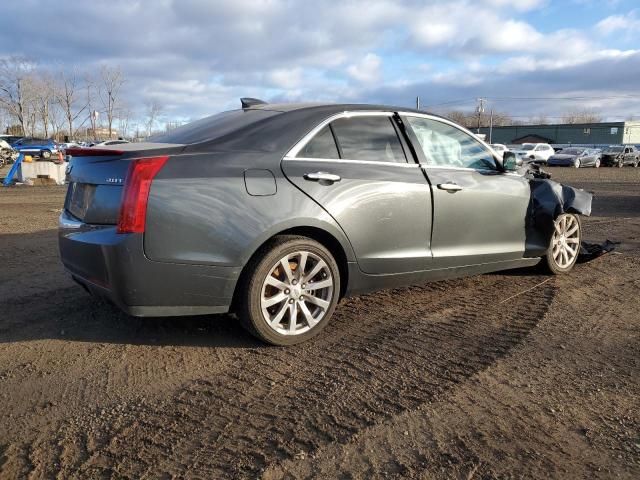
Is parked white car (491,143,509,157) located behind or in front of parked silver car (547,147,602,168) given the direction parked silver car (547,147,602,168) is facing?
in front

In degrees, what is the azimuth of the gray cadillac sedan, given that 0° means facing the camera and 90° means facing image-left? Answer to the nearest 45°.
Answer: approximately 225°

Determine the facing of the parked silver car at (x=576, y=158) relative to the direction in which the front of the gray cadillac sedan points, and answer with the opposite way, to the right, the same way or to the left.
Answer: the opposite way

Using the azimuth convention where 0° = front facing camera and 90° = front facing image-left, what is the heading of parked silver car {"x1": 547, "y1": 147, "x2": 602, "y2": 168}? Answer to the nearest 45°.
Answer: approximately 45°

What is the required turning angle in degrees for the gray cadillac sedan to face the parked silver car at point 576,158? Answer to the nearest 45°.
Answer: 0° — it already faces it

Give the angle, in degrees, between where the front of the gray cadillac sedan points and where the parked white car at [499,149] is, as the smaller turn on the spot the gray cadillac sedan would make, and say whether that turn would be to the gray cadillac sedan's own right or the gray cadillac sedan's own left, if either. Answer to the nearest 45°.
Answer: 0° — it already faces it

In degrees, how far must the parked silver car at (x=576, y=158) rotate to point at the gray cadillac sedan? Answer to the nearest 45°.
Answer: approximately 45° to its left
